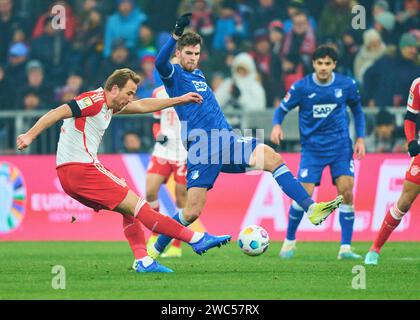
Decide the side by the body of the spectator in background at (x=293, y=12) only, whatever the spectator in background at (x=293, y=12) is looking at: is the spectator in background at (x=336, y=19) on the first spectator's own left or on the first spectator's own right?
on the first spectator's own left

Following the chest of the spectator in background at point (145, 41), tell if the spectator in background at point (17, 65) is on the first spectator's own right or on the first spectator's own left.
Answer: on the first spectator's own right

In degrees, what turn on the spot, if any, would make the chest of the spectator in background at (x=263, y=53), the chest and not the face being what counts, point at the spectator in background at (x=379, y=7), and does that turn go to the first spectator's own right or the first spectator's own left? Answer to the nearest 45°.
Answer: approximately 90° to the first spectator's own left

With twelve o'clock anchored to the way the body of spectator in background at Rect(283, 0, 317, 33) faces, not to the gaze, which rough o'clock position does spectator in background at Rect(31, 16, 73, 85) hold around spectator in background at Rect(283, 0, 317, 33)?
spectator in background at Rect(31, 16, 73, 85) is roughly at 3 o'clock from spectator in background at Rect(283, 0, 317, 33).

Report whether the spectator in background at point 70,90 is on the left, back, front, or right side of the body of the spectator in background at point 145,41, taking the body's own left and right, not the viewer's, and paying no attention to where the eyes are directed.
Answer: right

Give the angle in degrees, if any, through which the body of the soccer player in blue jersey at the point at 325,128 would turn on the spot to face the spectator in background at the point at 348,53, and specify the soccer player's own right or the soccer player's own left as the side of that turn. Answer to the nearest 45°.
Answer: approximately 180°

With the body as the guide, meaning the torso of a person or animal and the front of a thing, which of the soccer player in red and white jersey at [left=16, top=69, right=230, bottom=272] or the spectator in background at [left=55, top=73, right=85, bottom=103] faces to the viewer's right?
the soccer player in red and white jersey

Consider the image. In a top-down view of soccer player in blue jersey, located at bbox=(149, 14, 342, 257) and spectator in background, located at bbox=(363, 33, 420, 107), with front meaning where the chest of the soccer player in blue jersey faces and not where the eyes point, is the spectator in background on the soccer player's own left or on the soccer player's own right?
on the soccer player's own left

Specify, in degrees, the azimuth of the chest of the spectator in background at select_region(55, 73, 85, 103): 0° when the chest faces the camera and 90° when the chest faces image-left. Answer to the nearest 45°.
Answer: approximately 0°

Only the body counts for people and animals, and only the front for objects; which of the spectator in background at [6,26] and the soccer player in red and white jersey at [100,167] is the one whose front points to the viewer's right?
the soccer player in red and white jersey

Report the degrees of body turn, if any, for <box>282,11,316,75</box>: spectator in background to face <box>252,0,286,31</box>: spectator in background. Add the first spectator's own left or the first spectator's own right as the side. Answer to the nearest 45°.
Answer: approximately 135° to the first spectator's own right
